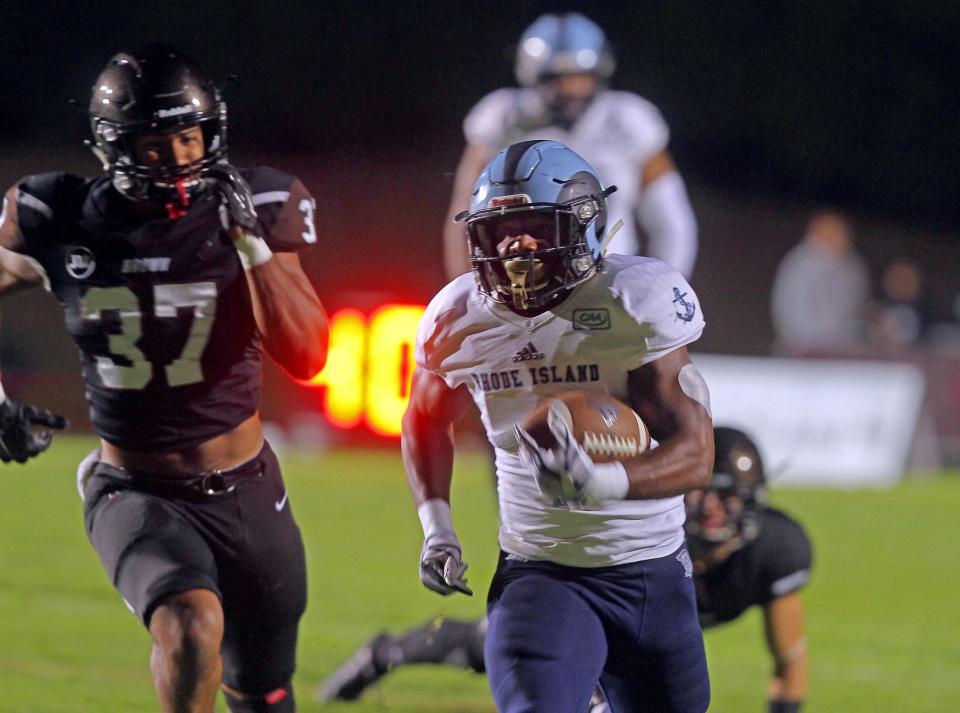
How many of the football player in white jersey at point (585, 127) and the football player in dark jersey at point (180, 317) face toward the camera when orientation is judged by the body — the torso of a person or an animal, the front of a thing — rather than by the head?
2

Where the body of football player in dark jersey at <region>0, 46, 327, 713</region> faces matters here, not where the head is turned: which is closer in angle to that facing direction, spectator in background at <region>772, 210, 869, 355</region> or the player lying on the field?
the player lying on the field

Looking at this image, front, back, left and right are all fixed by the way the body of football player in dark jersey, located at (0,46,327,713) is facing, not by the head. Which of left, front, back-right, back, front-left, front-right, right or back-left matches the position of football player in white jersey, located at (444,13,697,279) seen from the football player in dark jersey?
back-left

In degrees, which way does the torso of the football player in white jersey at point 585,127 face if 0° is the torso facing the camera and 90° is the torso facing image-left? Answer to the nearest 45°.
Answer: approximately 0°
